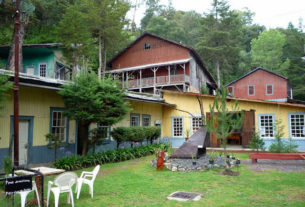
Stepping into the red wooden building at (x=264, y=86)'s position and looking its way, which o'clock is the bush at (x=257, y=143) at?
The bush is roughly at 12 o'clock from the red wooden building.

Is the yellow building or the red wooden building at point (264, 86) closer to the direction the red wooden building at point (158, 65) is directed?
the yellow building

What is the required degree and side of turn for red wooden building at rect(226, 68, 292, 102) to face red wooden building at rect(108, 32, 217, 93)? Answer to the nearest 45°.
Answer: approximately 45° to its right

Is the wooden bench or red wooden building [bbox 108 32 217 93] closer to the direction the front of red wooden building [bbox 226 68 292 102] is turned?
the wooden bench

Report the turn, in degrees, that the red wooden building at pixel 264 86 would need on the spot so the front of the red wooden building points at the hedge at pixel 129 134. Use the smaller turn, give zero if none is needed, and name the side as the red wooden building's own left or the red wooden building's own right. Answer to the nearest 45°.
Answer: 0° — it already faces it

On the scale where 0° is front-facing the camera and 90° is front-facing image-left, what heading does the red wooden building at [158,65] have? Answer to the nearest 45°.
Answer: approximately 45°

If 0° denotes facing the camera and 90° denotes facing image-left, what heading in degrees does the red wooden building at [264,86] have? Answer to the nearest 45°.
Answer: approximately 0°

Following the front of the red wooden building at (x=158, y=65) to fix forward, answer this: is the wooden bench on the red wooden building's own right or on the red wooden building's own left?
on the red wooden building's own left

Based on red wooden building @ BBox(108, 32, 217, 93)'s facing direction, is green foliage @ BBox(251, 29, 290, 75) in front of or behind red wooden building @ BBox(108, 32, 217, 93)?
behind

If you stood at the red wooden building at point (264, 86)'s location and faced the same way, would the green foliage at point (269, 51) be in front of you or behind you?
behind
